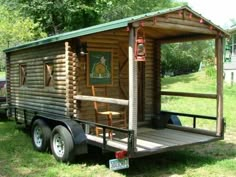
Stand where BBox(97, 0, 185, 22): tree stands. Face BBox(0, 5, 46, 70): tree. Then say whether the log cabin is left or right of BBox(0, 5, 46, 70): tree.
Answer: left

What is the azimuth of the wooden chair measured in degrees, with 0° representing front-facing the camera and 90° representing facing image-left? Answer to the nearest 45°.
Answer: approximately 315°

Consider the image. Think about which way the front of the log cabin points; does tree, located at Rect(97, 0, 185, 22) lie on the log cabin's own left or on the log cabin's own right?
on the log cabin's own left

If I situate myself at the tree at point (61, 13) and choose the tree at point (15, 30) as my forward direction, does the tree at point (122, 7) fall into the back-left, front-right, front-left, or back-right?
back-right

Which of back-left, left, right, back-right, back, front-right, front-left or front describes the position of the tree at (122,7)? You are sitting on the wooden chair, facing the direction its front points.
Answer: back-left

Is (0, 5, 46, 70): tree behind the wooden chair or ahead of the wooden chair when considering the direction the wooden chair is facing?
behind

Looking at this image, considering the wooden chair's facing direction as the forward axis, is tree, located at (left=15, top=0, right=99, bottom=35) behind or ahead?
behind

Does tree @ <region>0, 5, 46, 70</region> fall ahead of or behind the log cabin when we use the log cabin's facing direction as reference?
behind
